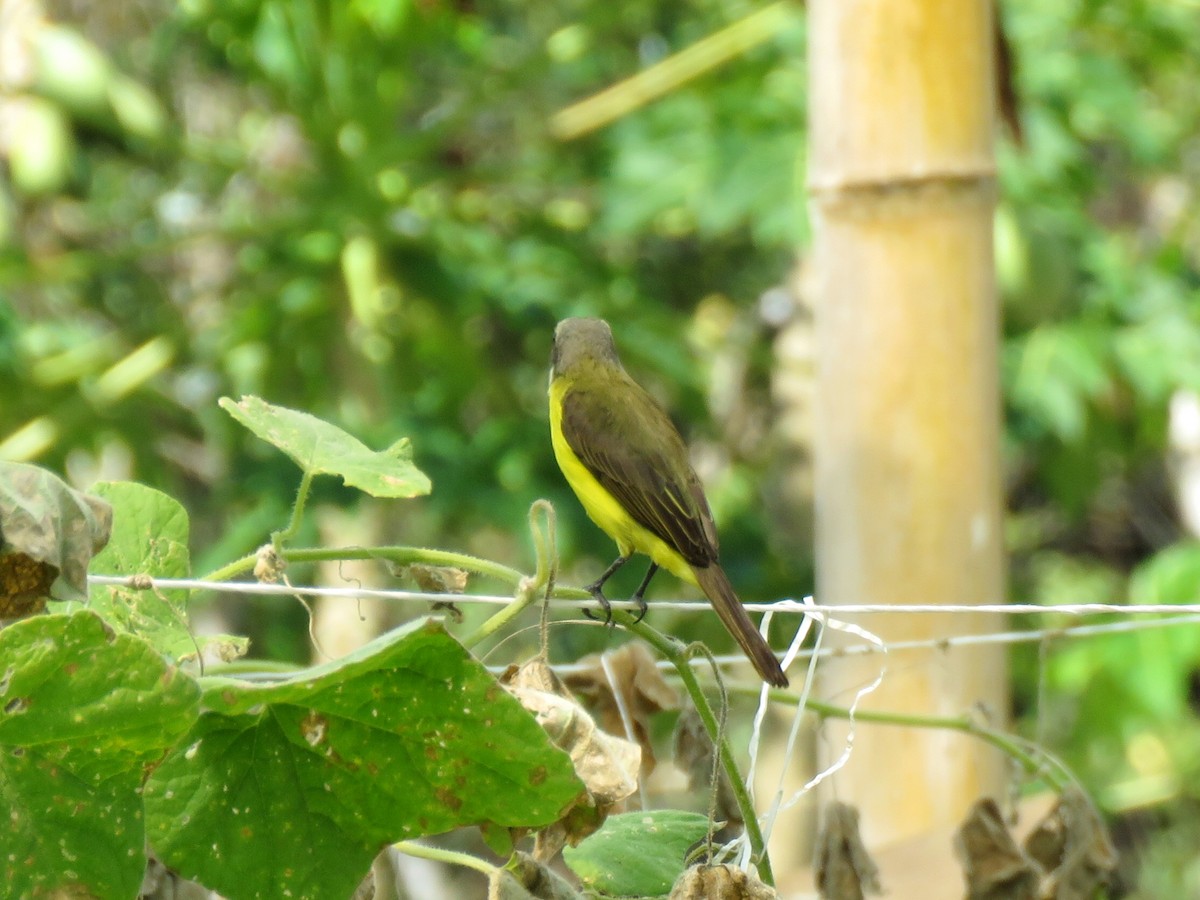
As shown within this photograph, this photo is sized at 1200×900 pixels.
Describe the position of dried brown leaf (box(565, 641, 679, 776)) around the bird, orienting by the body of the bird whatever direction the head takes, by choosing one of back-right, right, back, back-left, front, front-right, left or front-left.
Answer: back-left

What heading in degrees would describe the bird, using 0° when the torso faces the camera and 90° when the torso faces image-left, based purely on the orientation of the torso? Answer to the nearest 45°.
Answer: approximately 135°

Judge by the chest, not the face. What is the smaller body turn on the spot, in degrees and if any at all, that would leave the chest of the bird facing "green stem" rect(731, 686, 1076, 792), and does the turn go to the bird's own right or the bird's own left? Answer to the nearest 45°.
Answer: approximately 180°

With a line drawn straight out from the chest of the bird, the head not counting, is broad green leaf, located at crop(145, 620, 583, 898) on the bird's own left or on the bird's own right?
on the bird's own left

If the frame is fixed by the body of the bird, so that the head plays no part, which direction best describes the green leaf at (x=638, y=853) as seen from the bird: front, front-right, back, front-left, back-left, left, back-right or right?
back-left
